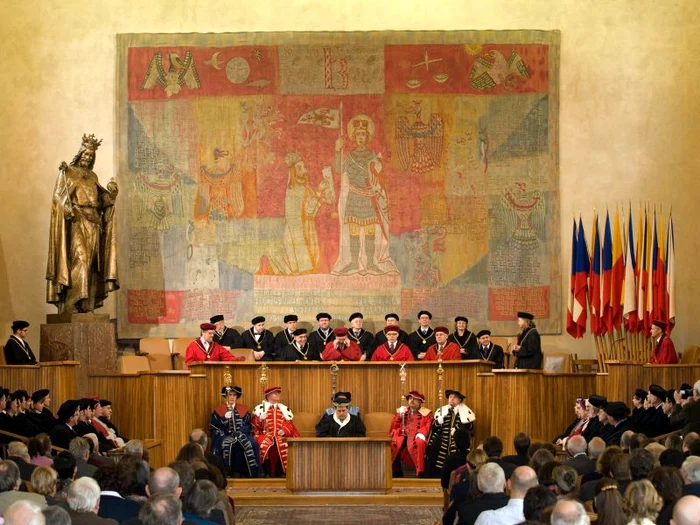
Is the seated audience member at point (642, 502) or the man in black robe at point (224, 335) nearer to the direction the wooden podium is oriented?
the seated audience member

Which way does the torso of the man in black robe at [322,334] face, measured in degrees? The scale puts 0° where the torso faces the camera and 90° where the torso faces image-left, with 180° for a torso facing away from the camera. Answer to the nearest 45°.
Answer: approximately 0°

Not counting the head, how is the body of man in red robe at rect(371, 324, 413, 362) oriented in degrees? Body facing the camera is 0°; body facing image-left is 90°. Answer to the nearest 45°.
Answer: approximately 0°

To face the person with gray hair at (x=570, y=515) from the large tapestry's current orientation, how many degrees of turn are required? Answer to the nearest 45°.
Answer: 0° — it already faces them

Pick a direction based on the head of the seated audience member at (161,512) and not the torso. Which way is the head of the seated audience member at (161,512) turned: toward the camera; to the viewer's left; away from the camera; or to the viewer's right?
away from the camera

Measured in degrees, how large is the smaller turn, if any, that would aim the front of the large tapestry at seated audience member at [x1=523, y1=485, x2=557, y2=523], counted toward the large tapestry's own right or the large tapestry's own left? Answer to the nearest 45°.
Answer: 0° — it already faces them

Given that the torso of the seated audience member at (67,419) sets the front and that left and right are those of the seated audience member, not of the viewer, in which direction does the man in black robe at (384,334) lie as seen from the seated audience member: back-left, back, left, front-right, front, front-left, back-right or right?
front-left

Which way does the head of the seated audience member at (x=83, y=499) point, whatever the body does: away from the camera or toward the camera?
away from the camera

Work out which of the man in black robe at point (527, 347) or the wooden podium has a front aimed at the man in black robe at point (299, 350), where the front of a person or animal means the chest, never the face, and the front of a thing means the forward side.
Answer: the man in black robe at point (527, 347)

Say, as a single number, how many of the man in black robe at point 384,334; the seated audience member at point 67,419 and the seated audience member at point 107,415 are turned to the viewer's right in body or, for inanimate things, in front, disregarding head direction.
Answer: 2

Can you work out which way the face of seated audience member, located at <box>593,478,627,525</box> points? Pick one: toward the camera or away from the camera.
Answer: away from the camera

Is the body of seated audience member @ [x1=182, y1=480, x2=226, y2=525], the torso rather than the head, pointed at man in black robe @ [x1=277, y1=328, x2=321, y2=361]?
yes

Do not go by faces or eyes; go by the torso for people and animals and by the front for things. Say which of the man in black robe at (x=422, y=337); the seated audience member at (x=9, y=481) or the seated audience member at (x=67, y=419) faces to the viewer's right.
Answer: the seated audience member at (x=67, y=419)

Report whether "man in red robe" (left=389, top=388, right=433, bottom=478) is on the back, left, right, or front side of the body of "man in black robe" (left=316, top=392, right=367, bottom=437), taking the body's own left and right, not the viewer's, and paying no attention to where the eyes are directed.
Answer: left

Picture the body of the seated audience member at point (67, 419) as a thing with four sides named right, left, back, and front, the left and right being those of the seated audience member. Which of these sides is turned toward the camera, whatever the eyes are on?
right

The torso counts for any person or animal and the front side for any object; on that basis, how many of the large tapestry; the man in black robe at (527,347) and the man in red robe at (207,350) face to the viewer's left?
1

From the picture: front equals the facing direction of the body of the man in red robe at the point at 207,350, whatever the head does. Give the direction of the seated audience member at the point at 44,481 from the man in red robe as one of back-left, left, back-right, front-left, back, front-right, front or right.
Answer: front-right

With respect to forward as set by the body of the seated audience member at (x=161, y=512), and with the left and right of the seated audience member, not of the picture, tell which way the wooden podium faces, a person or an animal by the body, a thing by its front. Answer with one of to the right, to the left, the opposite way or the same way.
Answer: the opposite way
